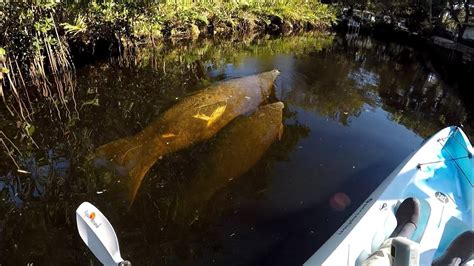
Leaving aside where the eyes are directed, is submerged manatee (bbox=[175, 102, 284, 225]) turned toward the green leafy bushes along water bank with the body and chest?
no

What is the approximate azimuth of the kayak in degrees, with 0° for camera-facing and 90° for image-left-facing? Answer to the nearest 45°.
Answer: approximately 180°

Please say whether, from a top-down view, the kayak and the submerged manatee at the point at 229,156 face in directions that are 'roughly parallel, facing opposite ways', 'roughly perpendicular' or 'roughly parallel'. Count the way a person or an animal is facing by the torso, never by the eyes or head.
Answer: roughly parallel

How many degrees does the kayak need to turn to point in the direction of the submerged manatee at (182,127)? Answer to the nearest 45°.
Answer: approximately 90° to its left

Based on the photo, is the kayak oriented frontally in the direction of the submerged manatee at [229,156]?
no

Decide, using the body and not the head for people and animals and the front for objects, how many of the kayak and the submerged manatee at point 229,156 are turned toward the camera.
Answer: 0

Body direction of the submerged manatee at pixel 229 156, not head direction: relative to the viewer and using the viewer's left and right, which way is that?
facing away from the viewer and to the right of the viewer

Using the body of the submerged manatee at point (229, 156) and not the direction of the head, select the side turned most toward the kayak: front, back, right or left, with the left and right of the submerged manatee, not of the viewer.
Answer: right

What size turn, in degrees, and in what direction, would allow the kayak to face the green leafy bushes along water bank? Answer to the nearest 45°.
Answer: approximately 45° to its left
